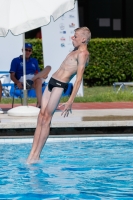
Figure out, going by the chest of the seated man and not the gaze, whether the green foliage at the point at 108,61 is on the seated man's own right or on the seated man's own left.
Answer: on the seated man's own left

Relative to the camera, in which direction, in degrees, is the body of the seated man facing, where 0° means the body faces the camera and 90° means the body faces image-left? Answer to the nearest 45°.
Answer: approximately 315°
